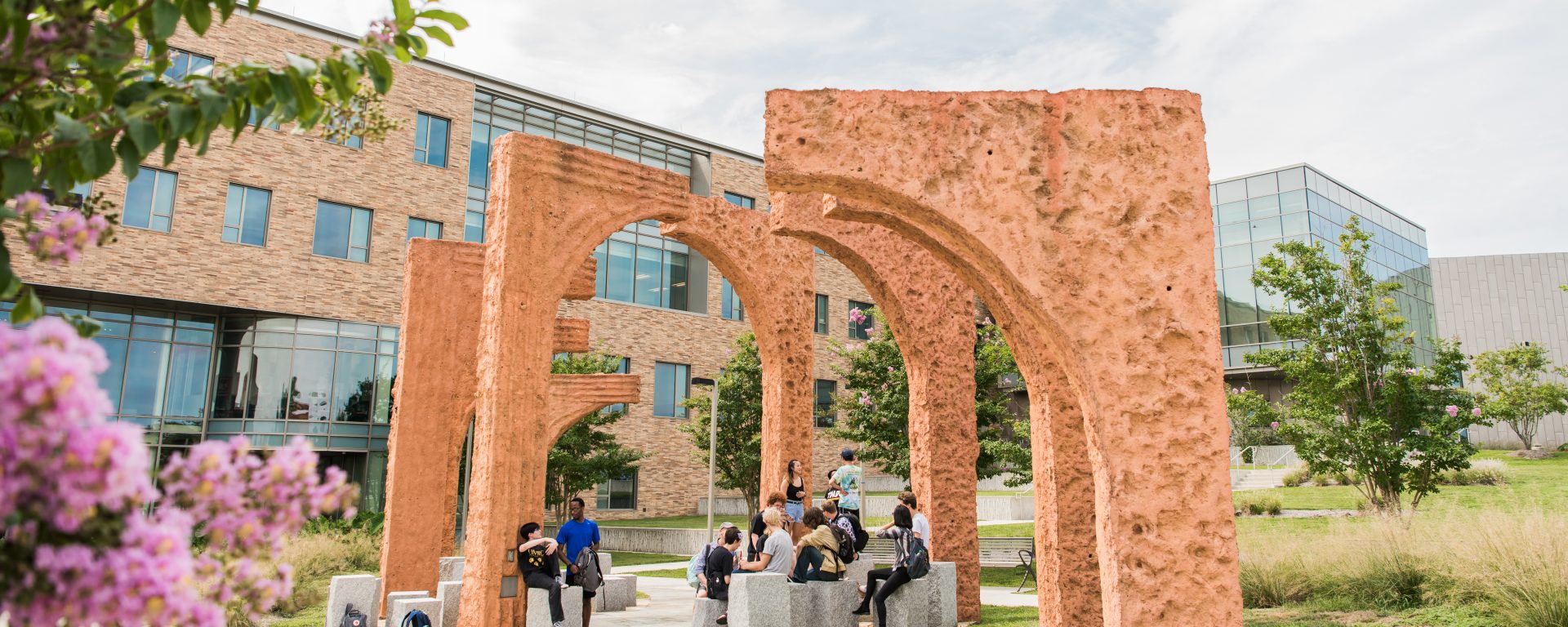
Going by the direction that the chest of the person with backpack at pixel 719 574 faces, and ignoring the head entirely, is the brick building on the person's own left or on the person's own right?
on the person's own left

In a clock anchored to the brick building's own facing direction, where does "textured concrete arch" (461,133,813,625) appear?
The textured concrete arch is roughly at 1 o'clock from the brick building.

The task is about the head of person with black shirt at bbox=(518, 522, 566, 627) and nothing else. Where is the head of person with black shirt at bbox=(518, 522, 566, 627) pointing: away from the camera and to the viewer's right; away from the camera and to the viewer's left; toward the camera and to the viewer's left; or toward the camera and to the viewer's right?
toward the camera and to the viewer's right

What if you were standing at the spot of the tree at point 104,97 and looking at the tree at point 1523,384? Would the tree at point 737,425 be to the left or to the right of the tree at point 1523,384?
left

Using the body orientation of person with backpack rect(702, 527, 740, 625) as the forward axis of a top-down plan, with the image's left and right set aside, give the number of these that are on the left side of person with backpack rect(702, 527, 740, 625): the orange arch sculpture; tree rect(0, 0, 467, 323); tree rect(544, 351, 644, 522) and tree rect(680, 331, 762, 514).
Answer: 2

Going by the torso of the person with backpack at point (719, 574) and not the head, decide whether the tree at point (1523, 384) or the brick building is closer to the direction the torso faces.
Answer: the tree

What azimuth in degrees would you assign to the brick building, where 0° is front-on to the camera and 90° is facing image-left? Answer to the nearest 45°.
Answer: approximately 315°

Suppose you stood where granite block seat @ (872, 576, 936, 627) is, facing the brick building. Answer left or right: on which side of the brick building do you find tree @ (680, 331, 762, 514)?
right

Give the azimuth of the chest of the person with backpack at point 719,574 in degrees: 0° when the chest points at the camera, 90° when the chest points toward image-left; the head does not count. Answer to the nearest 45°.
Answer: approximately 270°

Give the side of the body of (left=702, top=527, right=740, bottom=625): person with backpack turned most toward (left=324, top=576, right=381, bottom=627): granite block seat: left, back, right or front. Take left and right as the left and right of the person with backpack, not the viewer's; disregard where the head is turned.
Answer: back

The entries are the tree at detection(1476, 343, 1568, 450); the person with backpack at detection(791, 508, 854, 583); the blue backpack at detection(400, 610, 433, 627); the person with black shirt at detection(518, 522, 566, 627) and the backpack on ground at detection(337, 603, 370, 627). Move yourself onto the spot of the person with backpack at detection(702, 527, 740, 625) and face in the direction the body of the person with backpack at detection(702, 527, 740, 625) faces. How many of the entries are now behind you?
3

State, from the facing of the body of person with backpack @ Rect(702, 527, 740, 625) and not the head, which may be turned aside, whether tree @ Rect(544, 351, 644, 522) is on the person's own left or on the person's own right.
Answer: on the person's own left
